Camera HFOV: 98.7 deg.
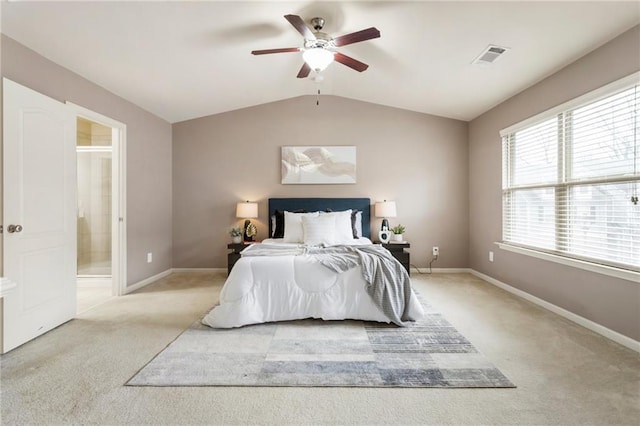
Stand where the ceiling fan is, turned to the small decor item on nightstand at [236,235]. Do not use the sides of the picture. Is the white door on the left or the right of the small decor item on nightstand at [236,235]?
left

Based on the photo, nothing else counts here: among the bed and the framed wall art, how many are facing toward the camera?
2

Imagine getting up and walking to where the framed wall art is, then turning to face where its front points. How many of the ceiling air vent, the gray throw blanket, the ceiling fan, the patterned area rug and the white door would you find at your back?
0

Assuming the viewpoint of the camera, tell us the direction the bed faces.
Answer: facing the viewer

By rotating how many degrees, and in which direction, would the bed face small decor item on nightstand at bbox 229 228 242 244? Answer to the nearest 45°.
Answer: approximately 135° to its right

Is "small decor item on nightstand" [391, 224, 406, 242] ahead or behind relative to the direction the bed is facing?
behind

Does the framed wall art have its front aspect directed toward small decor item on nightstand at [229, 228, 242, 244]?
no

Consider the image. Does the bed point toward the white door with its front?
no

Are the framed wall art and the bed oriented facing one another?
no

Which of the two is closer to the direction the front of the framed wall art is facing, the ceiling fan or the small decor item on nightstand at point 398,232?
the ceiling fan

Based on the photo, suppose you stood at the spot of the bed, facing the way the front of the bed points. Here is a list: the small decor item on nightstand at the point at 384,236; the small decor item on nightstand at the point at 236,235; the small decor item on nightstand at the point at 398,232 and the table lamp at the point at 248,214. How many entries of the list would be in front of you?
0

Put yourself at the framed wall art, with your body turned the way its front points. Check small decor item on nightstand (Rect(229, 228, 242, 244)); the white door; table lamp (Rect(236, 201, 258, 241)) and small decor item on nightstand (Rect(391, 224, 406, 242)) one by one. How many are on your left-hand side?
1

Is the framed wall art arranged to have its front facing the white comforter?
yes

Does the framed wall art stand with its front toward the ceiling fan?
yes

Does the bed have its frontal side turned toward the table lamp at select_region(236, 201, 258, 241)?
no

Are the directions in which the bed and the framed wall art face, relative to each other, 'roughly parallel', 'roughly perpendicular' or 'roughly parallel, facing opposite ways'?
roughly parallel

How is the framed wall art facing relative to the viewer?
toward the camera
